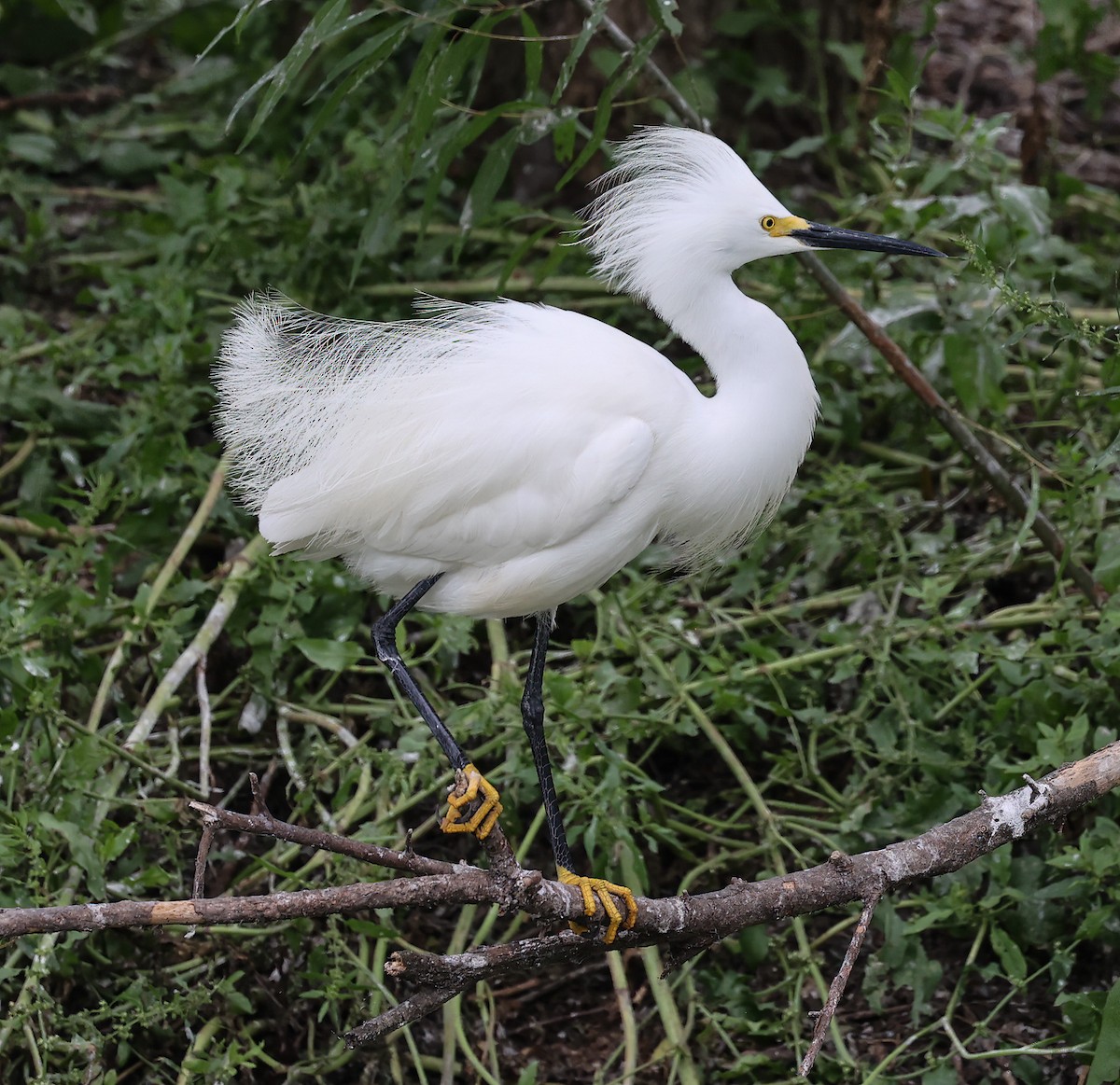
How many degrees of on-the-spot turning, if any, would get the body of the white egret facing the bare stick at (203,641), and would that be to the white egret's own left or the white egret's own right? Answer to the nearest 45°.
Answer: approximately 135° to the white egret's own left

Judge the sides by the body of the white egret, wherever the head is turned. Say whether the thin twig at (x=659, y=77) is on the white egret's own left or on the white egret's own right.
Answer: on the white egret's own left

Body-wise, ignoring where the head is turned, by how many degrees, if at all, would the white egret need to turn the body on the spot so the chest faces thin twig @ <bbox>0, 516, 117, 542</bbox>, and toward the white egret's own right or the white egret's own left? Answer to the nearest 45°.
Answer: approximately 135° to the white egret's own left

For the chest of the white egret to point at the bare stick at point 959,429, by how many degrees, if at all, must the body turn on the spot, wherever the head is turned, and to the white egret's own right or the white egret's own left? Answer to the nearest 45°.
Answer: approximately 45° to the white egret's own left

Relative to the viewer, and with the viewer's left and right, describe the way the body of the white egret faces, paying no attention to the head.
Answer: facing to the right of the viewer
